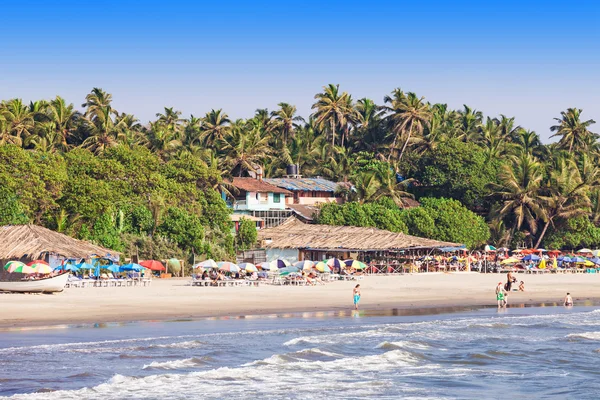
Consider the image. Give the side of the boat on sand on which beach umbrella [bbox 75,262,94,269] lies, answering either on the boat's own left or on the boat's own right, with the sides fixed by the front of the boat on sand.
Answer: on the boat's own left

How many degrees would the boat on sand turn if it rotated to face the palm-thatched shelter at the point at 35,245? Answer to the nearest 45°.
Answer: approximately 90° to its left

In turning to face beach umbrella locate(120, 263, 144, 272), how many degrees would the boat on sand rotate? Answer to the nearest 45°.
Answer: approximately 45° to its left

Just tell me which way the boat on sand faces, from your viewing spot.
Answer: facing to the right of the viewer

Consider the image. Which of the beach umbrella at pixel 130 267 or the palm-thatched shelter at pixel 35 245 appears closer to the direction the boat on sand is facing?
the beach umbrella
